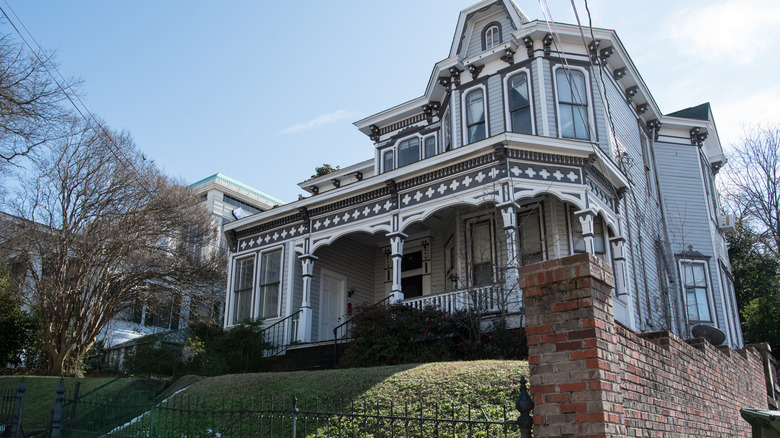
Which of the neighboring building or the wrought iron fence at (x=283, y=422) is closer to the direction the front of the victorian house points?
the wrought iron fence

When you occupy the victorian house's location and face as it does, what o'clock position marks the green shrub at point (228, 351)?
The green shrub is roughly at 1 o'clock from the victorian house.

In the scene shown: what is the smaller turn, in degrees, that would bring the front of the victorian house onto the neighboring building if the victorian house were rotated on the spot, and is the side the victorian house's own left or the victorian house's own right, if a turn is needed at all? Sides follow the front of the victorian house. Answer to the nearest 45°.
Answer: approximately 90° to the victorian house's own right

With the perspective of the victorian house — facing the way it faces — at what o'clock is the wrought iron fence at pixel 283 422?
The wrought iron fence is roughly at 11 o'clock from the victorian house.

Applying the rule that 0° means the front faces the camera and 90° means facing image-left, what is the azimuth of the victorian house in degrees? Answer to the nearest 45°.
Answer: approximately 45°

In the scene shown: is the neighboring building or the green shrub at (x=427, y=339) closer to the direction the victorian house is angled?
the green shrub
